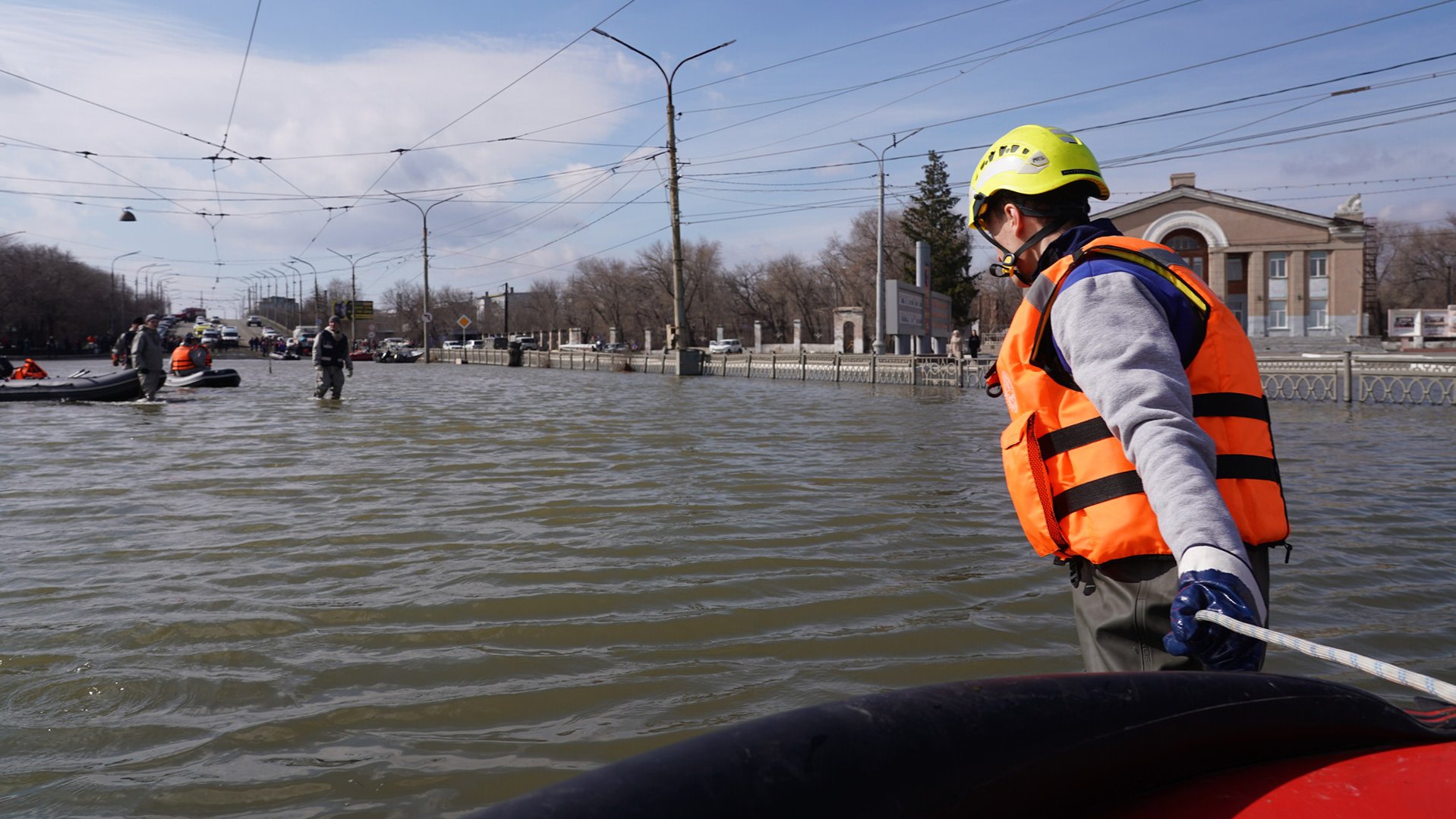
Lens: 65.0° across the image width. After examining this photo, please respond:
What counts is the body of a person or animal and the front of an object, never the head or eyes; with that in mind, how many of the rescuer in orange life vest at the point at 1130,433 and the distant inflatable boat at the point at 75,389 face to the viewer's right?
1

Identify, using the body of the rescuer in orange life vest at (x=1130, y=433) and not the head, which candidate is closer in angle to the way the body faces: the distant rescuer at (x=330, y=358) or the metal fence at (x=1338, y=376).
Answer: the distant rescuer

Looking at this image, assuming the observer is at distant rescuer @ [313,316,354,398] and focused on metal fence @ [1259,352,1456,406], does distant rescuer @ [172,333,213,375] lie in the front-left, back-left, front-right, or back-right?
back-left

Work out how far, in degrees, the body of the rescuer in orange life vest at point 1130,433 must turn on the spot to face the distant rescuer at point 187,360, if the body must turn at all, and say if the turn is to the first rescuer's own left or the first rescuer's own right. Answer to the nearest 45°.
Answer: approximately 45° to the first rescuer's own right
